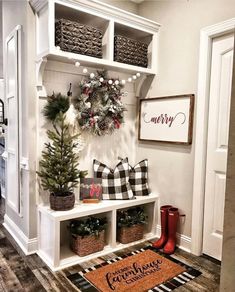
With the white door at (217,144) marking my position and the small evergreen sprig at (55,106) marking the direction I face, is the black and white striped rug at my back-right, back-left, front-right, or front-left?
front-left

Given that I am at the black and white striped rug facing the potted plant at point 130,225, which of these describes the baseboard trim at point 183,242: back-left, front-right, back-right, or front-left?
front-right

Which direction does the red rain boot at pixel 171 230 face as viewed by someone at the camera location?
facing the viewer and to the left of the viewer

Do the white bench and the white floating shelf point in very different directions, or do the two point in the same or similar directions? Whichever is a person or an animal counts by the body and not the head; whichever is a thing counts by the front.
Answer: same or similar directions

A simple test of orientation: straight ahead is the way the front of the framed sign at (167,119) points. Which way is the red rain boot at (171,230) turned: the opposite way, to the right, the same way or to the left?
the same way

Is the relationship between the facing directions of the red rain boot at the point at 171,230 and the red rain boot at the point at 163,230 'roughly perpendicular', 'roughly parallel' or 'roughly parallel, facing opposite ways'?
roughly parallel

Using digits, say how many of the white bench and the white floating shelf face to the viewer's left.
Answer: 0

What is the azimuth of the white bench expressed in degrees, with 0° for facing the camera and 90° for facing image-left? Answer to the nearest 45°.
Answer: approximately 315°

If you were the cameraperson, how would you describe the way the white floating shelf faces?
facing the viewer and to the right of the viewer
